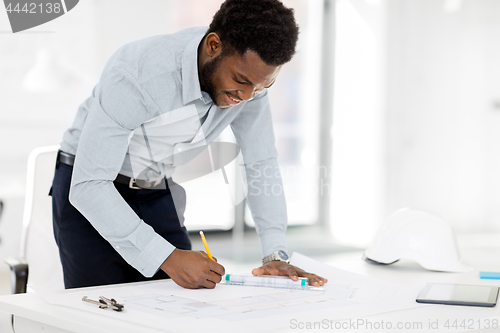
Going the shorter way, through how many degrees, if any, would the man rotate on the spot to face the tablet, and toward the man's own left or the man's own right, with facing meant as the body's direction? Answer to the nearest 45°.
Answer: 0° — they already face it

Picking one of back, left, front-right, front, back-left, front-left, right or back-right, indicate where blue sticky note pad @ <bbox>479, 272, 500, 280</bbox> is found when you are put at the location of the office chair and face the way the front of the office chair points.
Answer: front-left

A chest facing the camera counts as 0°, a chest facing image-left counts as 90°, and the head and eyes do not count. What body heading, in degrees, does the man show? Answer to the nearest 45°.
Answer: approximately 315°
